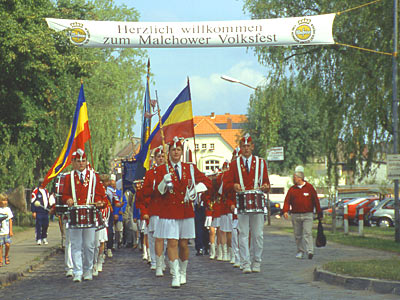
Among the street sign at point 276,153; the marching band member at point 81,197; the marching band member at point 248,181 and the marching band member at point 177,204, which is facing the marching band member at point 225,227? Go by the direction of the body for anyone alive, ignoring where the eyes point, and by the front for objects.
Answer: the street sign

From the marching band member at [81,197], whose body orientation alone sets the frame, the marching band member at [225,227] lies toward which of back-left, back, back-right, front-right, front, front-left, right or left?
back-left

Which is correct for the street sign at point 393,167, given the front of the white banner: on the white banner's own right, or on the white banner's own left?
on the white banner's own left

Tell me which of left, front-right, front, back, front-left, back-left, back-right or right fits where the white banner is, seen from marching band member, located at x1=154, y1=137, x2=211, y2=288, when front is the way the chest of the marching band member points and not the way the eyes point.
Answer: back

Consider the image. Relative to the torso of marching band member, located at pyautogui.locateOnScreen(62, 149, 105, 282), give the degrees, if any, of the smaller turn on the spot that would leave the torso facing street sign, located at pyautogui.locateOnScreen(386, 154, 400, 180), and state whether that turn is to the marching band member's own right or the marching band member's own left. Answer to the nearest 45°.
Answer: approximately 135° to the marching band member's own left

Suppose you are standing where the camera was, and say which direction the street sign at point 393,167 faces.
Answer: facing the viewer

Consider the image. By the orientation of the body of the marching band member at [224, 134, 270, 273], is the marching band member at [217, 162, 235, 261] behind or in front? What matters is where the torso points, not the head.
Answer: behind

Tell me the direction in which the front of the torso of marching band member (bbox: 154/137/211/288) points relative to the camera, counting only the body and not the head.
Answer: toward the camera

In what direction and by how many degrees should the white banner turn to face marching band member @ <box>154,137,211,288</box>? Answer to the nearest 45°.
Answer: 0° — it already faces them

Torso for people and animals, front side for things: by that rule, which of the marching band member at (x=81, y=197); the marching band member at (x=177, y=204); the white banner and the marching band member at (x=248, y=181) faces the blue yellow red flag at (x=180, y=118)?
the white banner

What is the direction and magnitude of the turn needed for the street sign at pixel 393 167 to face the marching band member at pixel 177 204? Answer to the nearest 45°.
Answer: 0° — it already faces them

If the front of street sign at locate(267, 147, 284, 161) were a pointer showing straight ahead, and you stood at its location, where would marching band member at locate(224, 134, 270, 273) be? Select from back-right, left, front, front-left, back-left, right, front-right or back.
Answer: front

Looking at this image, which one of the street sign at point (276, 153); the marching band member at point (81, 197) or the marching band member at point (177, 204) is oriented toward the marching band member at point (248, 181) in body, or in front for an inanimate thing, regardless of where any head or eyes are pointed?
the street sign

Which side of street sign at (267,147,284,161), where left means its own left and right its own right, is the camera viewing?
front
